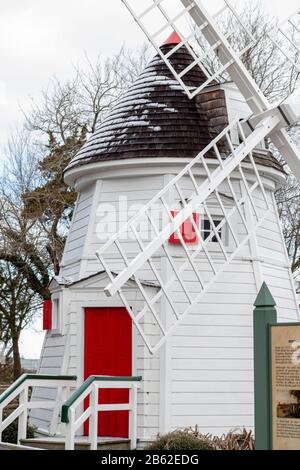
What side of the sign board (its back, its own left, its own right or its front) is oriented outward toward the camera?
front

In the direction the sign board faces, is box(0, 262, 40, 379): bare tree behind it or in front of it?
behind

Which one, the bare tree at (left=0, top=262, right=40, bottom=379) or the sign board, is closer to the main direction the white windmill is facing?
the sign board

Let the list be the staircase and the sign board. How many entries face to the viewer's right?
0

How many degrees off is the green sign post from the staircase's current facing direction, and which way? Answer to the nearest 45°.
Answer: approximately 90° to its left

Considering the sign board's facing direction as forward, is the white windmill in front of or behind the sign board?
behind

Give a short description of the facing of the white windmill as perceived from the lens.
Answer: facing the viewer and to the right of the viewer

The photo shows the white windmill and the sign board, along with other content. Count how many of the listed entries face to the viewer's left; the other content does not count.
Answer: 0

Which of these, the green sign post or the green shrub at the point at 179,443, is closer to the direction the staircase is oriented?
the green sign post

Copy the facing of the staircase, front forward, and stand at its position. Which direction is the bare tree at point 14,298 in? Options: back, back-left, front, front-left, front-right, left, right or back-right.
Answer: back-right
